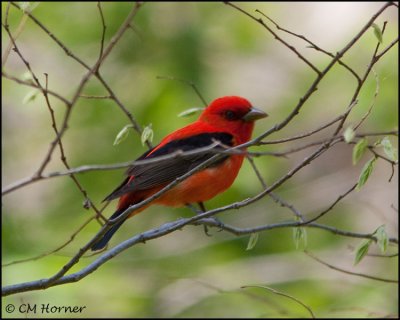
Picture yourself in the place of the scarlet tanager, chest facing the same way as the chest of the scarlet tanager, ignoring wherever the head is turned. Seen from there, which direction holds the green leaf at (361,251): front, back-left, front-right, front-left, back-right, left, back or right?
front-right

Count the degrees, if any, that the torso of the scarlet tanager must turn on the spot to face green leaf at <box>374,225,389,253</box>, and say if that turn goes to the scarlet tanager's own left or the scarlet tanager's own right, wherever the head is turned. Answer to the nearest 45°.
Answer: approximately 45° to the scarlet tanager's own right

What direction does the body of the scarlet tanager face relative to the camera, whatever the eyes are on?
to the viewer's right
